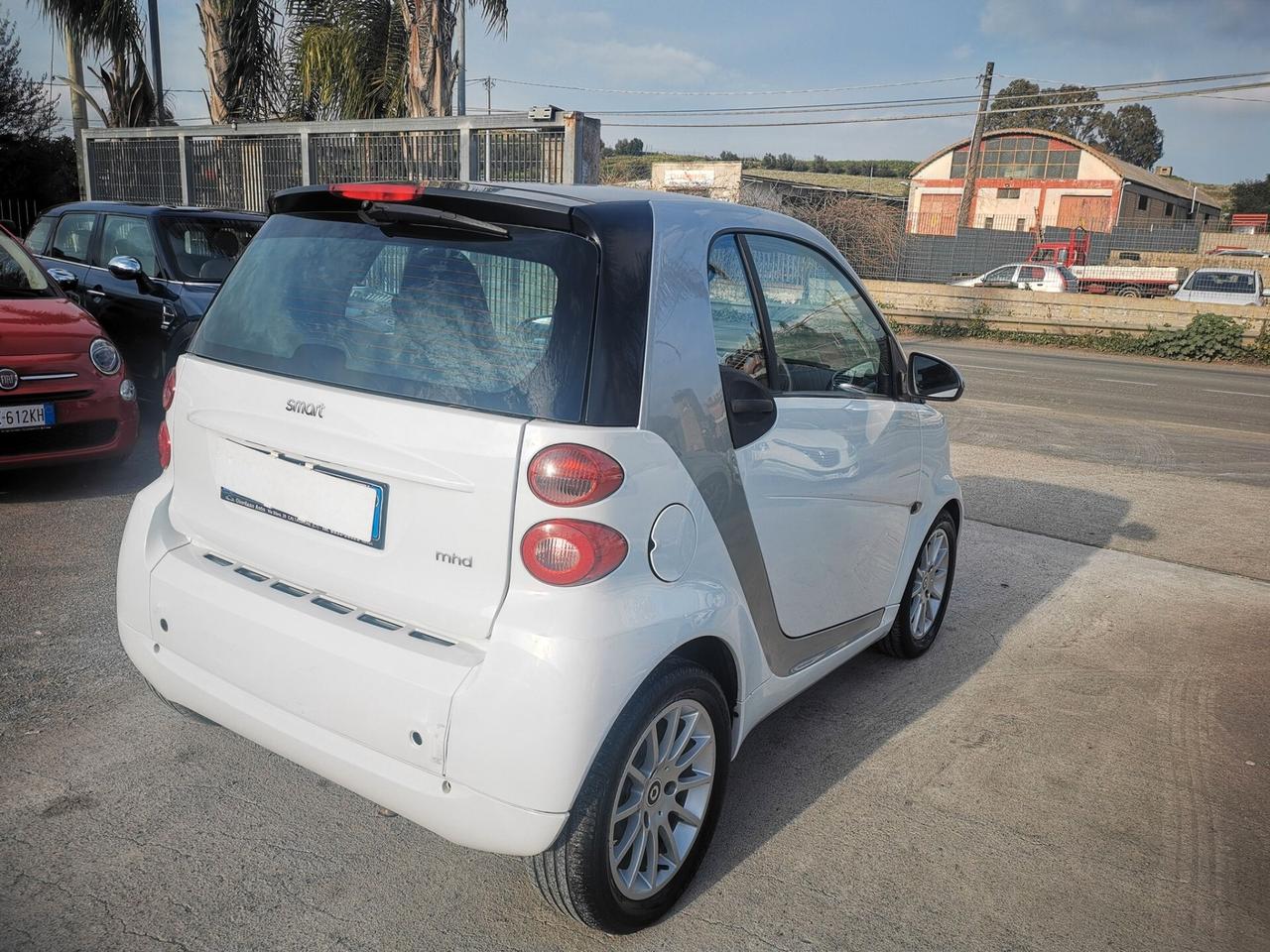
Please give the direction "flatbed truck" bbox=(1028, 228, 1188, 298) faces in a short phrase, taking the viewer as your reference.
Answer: facing to the left of the viewer

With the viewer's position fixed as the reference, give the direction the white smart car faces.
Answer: facing away from the viewer and to the right of the viewer

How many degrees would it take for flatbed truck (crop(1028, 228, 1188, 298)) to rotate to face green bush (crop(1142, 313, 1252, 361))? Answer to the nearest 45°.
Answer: approximately 90° to its left

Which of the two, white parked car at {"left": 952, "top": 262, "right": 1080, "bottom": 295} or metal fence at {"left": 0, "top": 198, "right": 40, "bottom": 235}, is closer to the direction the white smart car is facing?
the white parked car

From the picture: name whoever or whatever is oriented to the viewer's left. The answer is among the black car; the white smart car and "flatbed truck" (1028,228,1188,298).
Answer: the flatbed truck

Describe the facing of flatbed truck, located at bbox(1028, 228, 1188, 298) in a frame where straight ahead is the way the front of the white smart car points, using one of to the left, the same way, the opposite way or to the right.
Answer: to the left

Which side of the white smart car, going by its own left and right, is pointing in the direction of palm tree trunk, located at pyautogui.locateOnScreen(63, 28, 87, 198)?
left

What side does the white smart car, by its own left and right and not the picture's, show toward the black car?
left

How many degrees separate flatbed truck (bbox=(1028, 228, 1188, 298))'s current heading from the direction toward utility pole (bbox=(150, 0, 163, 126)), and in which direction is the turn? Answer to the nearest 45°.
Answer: approximately 45° to its left
